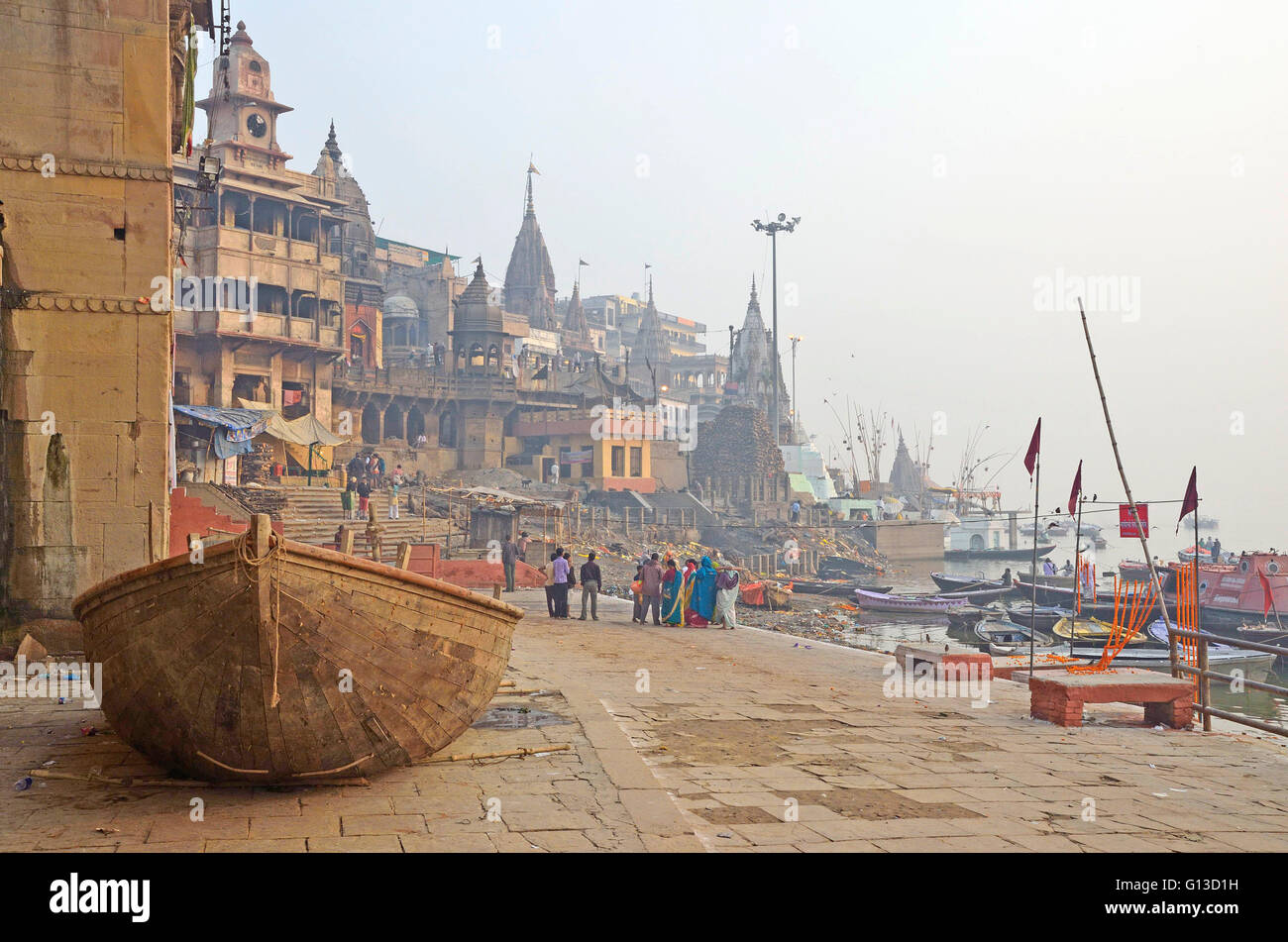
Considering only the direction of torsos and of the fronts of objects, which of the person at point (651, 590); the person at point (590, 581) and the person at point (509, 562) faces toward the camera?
the person at point (509, 562)

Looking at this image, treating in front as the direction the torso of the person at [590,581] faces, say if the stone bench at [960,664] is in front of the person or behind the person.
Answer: behind

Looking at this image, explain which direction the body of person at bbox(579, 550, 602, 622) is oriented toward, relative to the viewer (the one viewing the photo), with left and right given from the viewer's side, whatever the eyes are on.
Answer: facing away from the viewer

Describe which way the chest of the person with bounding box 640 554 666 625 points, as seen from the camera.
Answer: away from the camera

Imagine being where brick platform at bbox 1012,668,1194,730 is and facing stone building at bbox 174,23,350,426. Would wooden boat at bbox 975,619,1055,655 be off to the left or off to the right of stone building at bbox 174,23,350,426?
right
